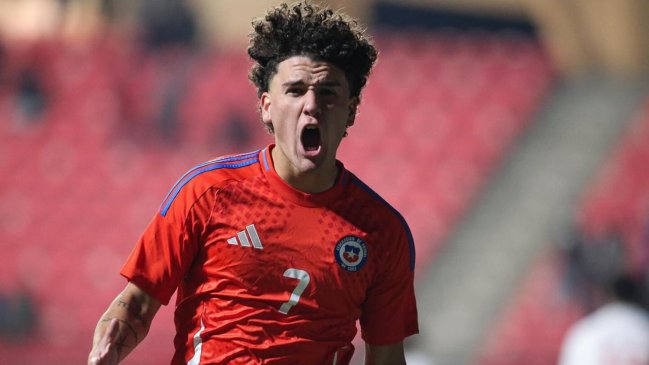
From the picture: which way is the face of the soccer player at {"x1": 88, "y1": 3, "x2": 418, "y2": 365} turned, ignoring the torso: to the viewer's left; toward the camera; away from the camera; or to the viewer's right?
toward the camera

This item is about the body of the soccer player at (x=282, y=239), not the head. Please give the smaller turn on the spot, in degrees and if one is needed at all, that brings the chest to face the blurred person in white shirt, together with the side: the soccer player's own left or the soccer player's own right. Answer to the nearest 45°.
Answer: approximately 135° to the soccer player's own left

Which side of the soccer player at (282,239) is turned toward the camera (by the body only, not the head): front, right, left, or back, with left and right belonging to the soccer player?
front
